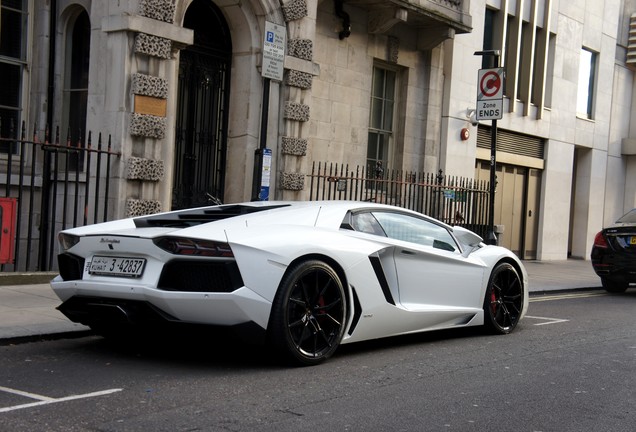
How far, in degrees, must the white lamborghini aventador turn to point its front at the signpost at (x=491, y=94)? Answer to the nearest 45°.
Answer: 0° — it already faces it

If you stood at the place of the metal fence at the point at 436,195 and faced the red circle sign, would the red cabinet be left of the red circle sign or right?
right

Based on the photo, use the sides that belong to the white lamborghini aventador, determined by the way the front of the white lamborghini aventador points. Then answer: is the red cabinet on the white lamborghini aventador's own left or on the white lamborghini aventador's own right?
on the white lamborghini aventador's own left

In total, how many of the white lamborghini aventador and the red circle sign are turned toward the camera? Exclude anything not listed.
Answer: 1

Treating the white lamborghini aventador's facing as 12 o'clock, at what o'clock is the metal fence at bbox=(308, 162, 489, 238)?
The metal fence is roughly at 11 o'clock from the white lamborghini aventador.

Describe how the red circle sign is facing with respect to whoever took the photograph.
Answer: facing the viewer

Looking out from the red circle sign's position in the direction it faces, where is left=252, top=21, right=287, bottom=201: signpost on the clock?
The signpost is roughly at 1 o'clock from the red circle sign.

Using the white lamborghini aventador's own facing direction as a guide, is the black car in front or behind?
in front

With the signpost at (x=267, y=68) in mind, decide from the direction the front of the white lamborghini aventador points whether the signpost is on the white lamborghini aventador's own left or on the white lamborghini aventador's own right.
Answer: on the white lamborghini aventador's own left

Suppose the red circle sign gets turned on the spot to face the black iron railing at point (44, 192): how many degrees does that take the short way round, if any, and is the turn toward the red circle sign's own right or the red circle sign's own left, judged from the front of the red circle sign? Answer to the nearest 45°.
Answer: approximately 45° to the red circle sign's own right

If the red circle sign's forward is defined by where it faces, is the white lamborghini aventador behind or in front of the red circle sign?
in front

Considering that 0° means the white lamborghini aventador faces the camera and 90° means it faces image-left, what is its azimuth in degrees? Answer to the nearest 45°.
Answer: approximately 225°

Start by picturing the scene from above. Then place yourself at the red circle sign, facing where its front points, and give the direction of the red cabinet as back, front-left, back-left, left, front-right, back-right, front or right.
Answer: front-right
